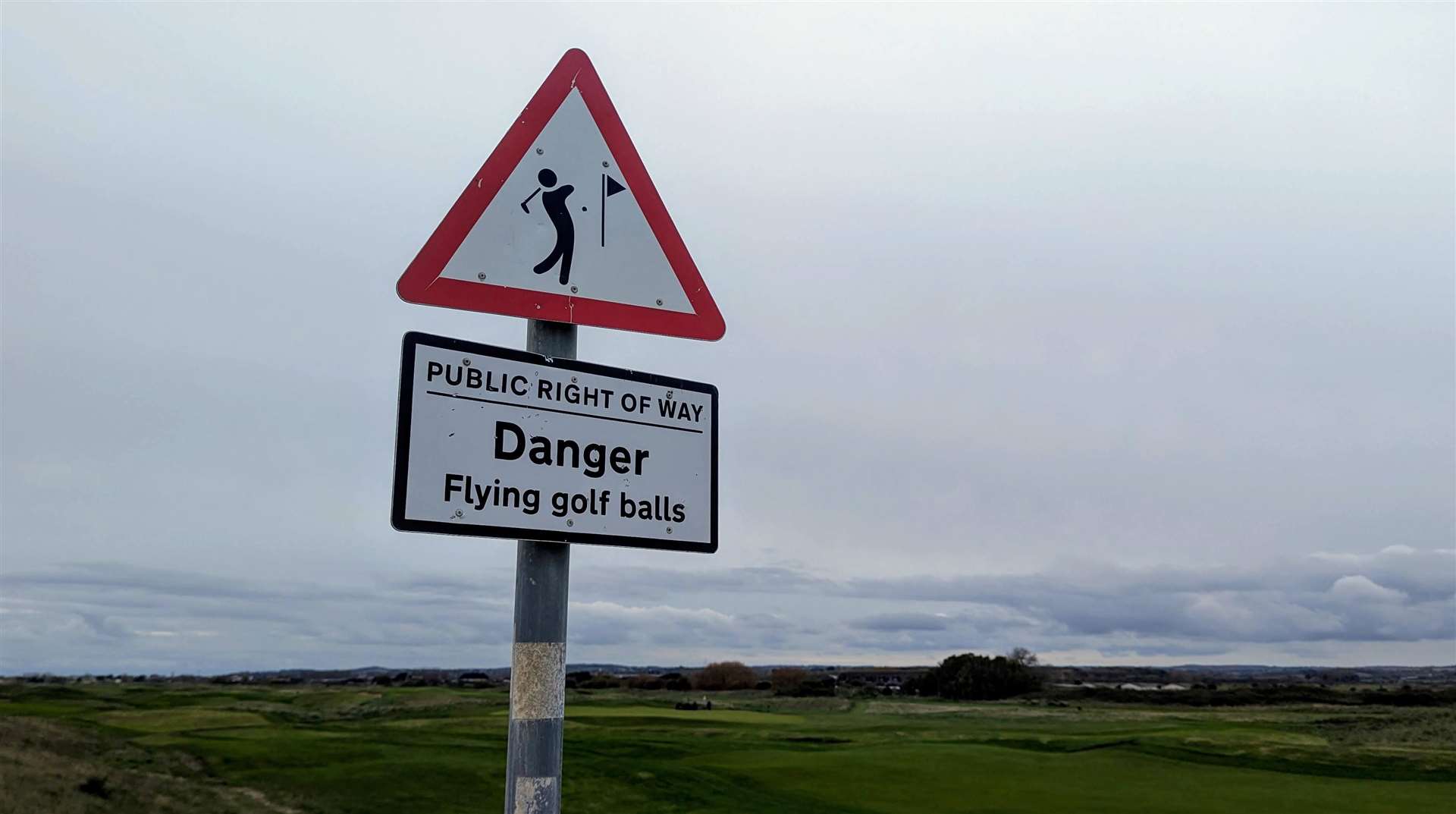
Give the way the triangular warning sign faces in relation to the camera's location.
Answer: facing the viewer
